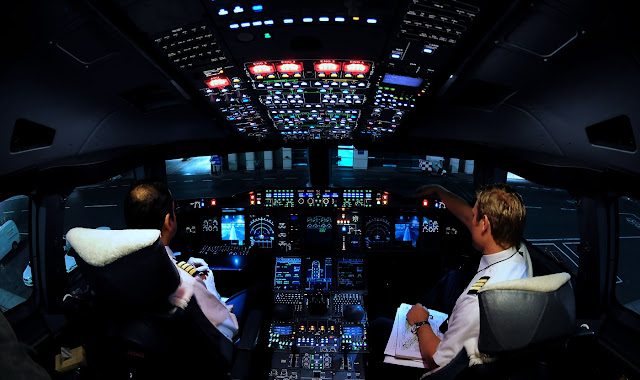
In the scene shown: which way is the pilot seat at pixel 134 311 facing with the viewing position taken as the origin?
facing away from the viewer and to the right of the viewer

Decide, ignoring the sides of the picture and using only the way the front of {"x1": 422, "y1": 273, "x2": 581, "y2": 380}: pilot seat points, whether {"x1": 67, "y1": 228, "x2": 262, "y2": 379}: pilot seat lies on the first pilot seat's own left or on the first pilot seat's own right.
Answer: on the first pilot seat's own left

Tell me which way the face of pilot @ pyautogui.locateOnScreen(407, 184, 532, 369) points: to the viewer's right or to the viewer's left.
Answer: to the viewer's left

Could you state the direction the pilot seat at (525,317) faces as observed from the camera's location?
facing away from the viewer and to the left of the viewer

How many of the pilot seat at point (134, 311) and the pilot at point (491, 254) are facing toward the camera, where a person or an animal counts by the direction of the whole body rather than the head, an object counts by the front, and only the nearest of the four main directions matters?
0

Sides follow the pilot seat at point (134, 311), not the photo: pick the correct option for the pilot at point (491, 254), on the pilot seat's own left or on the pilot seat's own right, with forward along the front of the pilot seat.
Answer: on the pilot seat's own right

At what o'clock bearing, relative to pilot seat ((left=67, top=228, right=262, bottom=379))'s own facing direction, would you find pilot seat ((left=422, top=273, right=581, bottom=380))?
pilot seat ((left=422, top=273, right=581, bottom=380)) is roughly at 3 o'clock from pilot seat ((left=67, top=228, right=262, bottom=379)).

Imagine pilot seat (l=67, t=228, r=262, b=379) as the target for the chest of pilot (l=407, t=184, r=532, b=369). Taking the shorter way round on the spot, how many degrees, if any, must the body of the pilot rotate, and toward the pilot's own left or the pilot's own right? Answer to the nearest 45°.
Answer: approximately 90° to the pilot's own left

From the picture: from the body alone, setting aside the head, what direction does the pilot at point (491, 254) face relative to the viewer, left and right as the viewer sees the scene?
facing away from the viewer and to the left of the viewer
